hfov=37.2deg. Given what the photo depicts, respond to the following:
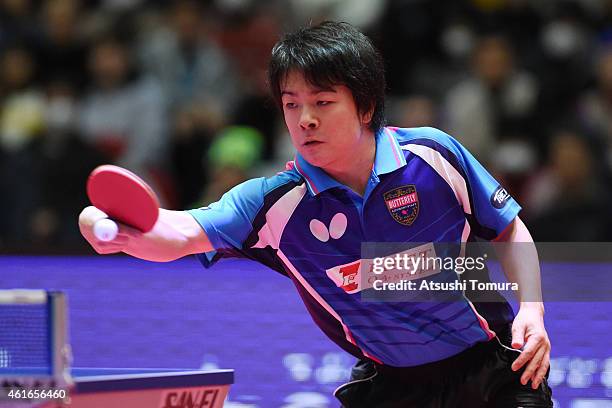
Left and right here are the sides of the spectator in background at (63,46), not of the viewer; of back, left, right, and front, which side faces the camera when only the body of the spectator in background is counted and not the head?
front

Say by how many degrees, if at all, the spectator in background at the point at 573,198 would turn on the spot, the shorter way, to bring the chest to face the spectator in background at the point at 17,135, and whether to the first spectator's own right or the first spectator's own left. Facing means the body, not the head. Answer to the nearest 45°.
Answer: approximately 90° to the first spectator's own right

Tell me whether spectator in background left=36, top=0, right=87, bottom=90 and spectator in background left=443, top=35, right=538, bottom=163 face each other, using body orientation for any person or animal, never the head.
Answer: no

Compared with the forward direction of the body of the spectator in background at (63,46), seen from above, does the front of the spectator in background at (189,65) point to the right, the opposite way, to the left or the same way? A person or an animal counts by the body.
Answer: the same way

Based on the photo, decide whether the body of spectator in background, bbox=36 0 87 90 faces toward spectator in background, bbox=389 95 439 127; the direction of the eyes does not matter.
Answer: no

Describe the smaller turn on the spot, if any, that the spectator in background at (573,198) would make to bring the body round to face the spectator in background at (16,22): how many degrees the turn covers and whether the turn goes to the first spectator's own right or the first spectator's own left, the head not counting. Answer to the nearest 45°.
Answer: approximately 90° to the first spectator's own right

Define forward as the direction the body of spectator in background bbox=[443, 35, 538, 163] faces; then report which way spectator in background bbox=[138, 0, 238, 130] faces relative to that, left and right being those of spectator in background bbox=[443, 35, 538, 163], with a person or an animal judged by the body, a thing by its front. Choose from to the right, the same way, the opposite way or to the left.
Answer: the same way

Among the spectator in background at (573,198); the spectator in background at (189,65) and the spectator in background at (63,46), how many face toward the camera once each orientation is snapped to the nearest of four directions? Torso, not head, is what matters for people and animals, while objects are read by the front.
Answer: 3

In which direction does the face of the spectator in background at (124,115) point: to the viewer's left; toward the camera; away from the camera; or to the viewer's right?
toward the camera

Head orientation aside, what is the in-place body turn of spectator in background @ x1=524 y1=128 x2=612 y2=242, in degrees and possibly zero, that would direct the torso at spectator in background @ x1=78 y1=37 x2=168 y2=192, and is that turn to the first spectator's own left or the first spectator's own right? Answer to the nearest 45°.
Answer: approximately 90° to the first spectator's own right

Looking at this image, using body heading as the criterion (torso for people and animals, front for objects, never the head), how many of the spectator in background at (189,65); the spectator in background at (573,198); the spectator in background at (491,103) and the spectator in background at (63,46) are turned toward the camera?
4

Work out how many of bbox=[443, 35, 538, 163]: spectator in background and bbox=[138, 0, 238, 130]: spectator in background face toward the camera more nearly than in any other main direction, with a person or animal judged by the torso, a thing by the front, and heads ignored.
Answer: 2

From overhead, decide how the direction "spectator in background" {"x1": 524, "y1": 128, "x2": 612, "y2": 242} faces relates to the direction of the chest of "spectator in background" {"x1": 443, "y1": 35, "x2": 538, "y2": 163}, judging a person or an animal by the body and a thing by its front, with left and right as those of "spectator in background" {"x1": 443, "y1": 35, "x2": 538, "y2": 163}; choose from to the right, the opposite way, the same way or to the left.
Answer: the same way

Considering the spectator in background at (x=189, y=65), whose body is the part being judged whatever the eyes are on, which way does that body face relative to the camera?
toward the camera

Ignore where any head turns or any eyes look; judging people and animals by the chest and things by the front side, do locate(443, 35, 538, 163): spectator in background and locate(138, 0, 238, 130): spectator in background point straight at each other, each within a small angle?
no

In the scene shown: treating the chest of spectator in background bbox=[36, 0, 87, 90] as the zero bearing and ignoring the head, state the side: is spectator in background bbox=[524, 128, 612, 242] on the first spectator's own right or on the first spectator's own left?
on the first spectator's own left

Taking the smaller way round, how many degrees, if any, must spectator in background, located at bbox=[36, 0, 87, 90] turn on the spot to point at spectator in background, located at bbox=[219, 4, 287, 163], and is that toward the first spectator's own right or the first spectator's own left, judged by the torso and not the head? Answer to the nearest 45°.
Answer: approximately 90° to the first spectator's own left

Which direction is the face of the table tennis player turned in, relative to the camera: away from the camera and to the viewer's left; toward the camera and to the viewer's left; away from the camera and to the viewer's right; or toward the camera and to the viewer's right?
toward the camera and to the viewer's left
